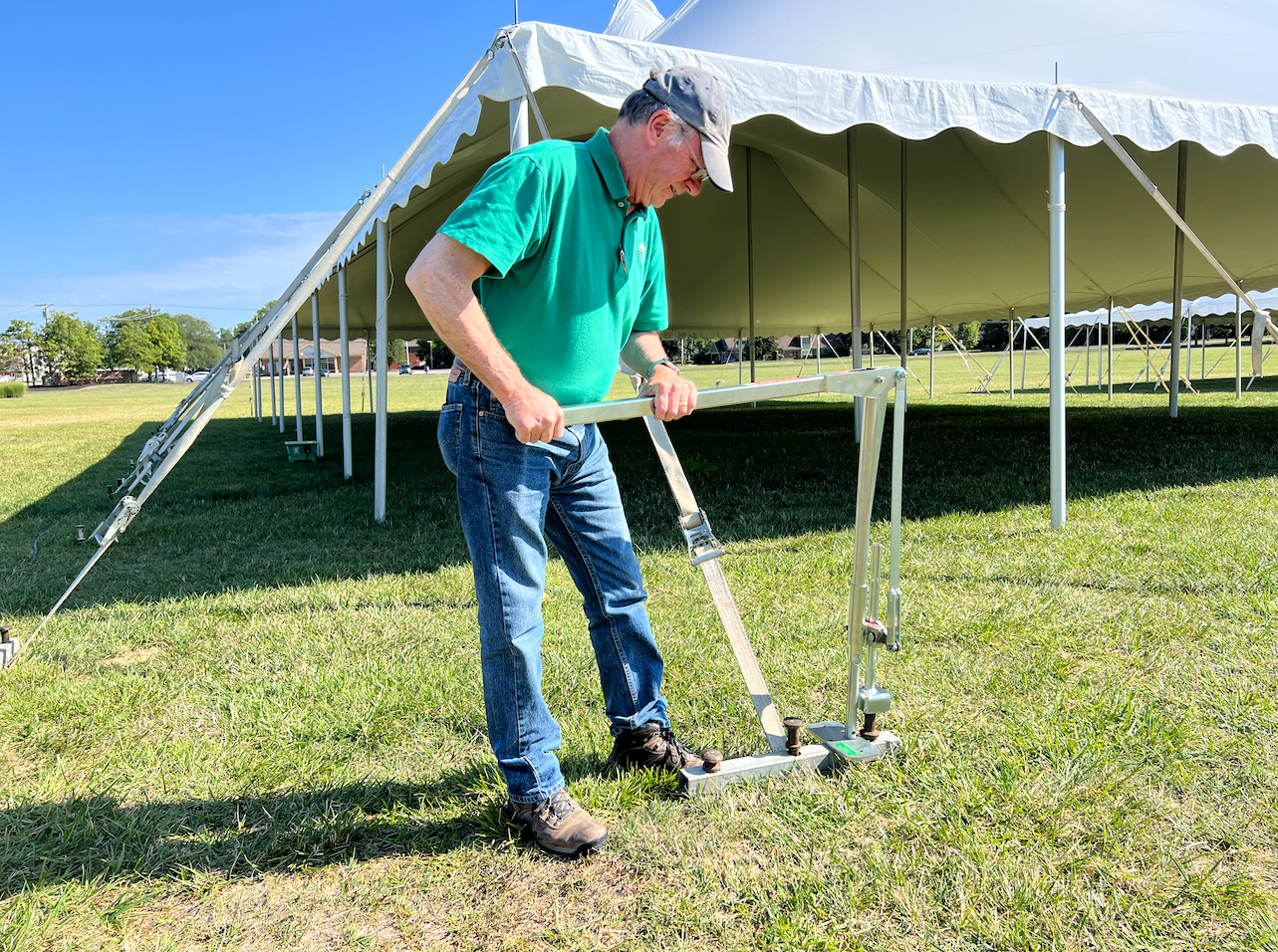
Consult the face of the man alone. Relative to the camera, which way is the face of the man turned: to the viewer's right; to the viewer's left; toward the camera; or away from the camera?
to the viewer's right

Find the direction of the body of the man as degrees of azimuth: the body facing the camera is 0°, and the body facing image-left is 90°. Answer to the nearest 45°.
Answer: approximately 315°

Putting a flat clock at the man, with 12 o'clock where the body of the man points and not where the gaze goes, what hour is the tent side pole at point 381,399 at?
The tent side pole is roughly at 7 o'clock from the man.

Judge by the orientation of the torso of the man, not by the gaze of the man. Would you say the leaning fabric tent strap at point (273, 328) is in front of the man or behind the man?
behind

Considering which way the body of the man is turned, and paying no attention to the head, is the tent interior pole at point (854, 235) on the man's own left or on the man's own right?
on the man's own left

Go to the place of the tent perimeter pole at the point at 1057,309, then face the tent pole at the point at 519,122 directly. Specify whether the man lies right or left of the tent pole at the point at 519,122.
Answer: left
